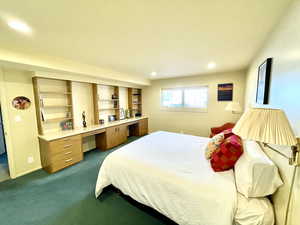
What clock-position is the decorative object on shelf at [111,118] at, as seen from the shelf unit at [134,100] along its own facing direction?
The decorative object on shelf is roughly at 3 o'clock from the shelf unit.

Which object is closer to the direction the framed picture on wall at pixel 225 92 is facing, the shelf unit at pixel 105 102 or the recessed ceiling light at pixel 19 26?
the recessed ceiling light

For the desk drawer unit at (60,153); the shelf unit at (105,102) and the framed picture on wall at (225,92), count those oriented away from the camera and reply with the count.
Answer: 0

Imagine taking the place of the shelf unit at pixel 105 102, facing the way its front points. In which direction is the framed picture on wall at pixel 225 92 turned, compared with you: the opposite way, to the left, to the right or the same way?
to the right

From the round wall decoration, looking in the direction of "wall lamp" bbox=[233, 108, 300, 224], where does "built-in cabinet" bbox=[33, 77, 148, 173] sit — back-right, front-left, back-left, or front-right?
front-left

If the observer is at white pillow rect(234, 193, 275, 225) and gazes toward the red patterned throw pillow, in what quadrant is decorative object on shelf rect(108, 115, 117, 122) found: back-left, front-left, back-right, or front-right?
front-left

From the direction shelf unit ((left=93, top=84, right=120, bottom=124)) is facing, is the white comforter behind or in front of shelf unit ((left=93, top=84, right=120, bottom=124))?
in front

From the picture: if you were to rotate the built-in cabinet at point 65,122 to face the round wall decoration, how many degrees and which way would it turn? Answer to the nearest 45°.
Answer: approximately 135° to its right

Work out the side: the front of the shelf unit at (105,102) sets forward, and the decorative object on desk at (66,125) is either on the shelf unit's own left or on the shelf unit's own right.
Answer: on the shelf unit's own right

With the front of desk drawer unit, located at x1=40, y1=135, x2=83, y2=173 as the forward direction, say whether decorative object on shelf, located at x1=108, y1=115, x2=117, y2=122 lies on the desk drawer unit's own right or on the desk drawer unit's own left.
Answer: on the desk drawer unit's own left

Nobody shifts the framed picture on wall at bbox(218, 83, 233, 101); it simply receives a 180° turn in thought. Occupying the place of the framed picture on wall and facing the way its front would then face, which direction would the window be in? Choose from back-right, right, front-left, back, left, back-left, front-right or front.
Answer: left

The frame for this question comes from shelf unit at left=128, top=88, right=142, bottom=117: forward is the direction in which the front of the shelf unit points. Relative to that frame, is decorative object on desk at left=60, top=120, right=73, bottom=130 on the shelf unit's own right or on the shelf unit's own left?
on the shelf unit's own right

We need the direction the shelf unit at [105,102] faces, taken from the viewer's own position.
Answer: facing the viewer and to the right of the viewer

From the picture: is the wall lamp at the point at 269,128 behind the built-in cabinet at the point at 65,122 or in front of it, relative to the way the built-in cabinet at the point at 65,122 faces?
in front

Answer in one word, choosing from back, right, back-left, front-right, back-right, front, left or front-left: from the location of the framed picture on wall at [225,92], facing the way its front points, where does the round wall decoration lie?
front-right

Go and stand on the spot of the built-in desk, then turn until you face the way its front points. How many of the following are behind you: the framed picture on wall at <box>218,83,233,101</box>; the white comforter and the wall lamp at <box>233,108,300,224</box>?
0

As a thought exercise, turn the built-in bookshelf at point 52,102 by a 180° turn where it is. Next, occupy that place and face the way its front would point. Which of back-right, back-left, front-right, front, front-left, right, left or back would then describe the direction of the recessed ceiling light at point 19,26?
back-left
